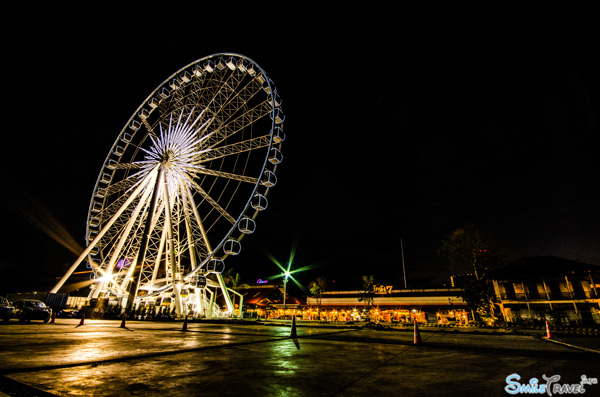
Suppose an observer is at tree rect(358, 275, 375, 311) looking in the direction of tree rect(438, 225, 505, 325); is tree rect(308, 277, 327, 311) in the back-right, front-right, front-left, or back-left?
back-right

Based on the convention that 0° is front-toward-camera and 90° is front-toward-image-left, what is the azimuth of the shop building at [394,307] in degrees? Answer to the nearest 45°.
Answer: approximately 0°

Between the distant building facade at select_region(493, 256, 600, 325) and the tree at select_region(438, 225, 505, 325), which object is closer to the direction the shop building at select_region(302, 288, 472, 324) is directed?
the tree

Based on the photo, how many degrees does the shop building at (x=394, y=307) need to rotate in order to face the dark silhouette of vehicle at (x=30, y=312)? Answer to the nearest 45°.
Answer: approximately 45° to its right

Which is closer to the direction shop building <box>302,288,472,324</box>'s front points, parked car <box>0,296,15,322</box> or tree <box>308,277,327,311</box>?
the parked car

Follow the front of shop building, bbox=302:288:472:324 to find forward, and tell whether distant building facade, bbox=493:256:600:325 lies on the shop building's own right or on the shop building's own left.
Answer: on the shop building's own left

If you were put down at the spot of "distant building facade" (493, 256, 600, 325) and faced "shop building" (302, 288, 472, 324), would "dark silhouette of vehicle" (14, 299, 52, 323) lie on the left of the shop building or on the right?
left

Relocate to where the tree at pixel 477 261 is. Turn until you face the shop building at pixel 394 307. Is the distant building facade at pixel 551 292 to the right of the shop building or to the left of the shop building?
right

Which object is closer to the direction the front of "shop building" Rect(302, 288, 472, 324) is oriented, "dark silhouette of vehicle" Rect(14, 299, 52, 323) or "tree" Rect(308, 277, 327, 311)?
the dark silhouette of vehicle
